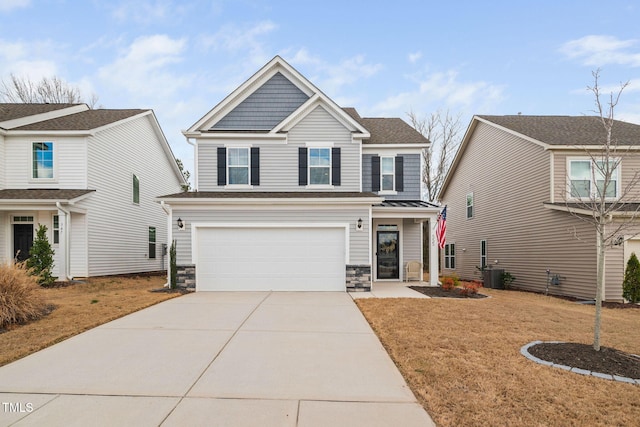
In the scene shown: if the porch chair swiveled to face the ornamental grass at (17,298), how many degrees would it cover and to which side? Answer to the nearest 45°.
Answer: approximately 45° to its right

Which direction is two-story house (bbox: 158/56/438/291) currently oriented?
toward the camera

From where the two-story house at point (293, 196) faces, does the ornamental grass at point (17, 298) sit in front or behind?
in front

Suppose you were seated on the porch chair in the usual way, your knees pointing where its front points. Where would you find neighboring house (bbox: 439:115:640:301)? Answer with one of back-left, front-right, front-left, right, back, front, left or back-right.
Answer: left

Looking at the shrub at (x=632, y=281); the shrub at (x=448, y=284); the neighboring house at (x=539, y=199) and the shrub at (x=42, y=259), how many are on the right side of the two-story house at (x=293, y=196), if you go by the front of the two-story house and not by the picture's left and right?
1

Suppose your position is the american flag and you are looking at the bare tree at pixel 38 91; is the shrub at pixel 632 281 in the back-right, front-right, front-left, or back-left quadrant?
back-right

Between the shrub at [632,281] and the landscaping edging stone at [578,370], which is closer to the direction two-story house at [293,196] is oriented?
the landscaping edging stone

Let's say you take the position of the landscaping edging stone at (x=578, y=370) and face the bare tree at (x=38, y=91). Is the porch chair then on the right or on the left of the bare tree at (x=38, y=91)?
right

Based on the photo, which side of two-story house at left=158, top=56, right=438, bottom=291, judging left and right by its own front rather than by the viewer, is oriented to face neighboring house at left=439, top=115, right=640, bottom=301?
left

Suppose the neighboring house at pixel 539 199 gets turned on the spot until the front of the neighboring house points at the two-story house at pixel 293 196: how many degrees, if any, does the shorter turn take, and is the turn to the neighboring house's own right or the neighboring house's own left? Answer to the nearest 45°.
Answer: approximately 90° to the neighboring house's own right

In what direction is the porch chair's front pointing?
toward the camera

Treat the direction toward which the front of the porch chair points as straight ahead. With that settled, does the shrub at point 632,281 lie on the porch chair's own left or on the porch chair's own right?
on the porch chair's own left

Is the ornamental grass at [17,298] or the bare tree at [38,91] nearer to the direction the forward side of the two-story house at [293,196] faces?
the ornamental grass
